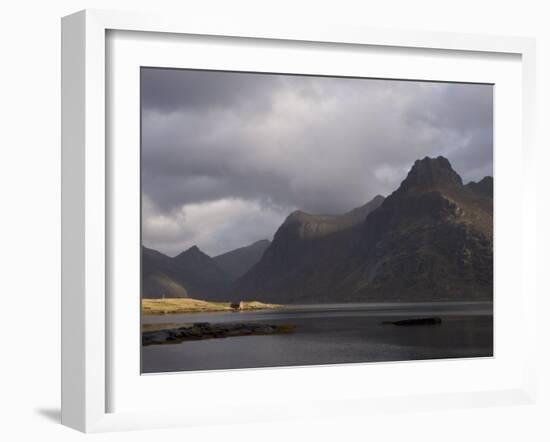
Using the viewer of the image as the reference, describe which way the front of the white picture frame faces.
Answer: facing the viewer and to the right of the viewer
